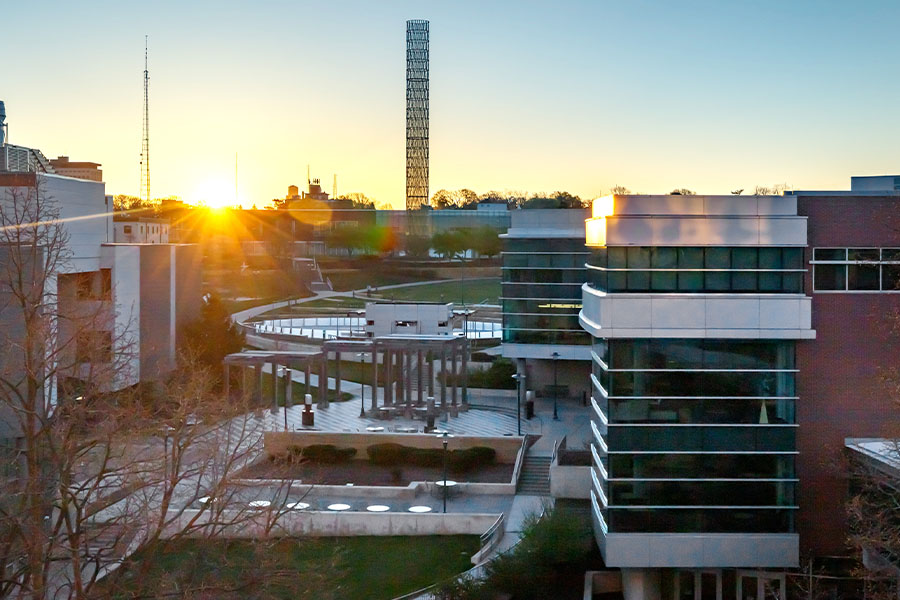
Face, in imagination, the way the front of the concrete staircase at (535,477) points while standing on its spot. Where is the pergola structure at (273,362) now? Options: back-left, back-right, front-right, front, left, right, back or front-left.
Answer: back-right

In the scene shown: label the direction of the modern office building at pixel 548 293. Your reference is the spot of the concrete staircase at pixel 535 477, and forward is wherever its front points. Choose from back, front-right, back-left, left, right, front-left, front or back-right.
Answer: back

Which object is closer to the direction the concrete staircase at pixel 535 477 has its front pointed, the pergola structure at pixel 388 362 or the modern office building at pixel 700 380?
the modern office building

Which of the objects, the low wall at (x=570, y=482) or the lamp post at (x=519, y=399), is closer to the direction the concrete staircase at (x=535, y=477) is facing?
the low wall

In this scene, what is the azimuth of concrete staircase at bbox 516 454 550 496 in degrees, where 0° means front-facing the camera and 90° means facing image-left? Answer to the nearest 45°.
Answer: approximately 0°

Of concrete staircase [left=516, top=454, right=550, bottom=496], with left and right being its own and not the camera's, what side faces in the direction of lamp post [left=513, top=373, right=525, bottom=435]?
back
